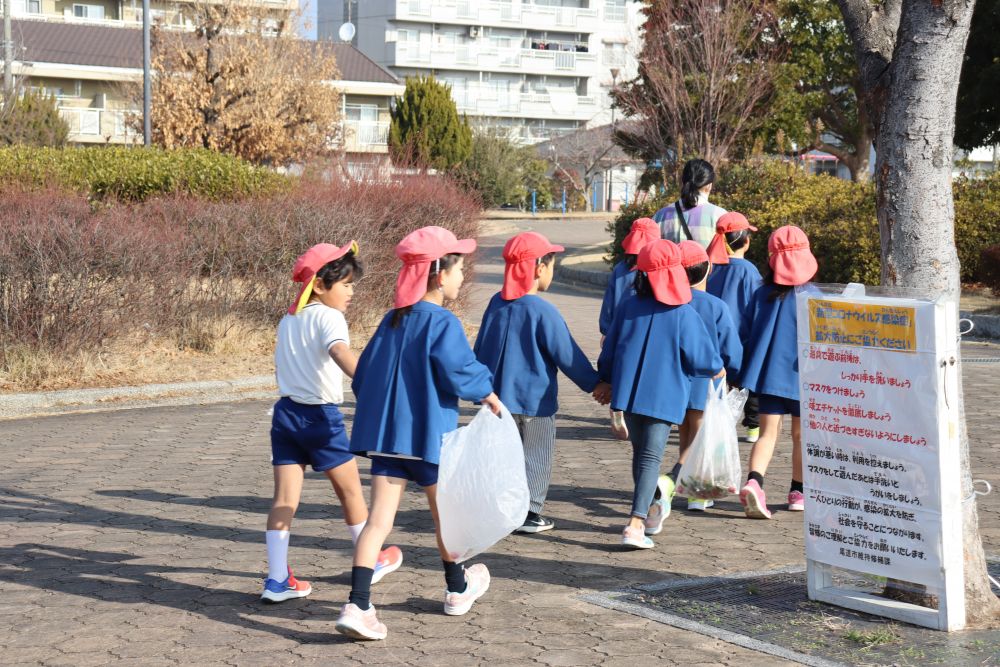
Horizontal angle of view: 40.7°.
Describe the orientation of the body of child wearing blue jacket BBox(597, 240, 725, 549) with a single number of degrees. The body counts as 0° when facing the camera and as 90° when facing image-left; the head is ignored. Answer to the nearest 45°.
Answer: approximately 180°

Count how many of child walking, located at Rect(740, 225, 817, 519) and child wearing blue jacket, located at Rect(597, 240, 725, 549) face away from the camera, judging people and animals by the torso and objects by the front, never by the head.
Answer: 2

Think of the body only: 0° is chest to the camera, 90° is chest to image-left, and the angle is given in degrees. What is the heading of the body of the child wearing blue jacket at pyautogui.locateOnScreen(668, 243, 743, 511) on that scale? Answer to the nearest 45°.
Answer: approximately 225°

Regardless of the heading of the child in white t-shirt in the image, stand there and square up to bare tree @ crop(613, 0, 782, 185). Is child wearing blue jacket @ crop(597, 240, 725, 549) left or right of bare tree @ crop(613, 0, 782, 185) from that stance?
right

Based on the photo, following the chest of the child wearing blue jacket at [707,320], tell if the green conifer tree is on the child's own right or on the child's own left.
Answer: on the child's own left

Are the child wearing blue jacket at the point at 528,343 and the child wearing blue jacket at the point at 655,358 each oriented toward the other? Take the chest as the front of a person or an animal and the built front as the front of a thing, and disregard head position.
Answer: no

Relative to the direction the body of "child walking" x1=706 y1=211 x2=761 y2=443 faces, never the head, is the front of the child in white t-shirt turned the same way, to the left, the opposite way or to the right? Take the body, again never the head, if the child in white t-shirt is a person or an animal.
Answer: the same way

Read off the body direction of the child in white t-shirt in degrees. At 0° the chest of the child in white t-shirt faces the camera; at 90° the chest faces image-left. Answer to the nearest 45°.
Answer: approximately 225°

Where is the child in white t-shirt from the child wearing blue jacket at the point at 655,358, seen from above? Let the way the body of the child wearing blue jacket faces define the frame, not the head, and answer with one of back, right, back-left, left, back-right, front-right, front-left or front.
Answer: back-left

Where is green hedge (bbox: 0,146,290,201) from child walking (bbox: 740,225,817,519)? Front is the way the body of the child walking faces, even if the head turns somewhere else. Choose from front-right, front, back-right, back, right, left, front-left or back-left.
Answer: front-left

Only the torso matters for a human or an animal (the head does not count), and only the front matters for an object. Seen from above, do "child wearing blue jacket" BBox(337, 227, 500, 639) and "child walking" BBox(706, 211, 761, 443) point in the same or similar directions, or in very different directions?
same or similar directions

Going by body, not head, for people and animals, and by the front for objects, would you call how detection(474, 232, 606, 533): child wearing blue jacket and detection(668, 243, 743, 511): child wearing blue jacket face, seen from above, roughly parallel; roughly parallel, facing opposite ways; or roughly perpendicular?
roughly parallel

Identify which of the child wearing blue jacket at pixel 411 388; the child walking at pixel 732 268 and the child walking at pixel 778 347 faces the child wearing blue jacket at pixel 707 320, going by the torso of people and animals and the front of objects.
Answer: the child wearing blue jacket at pixel 411 388

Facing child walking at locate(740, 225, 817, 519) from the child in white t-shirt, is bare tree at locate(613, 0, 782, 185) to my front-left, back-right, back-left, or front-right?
front-left

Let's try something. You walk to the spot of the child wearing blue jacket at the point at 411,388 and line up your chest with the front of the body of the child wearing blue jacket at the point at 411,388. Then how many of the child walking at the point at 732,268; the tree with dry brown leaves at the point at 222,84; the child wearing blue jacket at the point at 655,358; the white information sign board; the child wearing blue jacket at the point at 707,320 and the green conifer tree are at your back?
0

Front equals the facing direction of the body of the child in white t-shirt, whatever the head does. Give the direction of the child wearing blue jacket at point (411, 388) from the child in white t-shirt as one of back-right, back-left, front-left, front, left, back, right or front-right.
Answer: right

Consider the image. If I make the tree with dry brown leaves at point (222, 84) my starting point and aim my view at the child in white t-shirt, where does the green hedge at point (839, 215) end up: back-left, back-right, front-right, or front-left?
front-left

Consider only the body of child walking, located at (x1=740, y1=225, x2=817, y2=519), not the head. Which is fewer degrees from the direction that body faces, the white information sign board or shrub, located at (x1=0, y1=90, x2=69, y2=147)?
the shrub

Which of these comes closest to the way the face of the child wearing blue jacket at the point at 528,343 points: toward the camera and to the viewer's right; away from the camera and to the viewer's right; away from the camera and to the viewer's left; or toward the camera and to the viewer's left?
away from the camera and to the viewer's right

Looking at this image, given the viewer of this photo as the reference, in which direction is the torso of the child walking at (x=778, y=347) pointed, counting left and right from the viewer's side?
facing away from the viewer

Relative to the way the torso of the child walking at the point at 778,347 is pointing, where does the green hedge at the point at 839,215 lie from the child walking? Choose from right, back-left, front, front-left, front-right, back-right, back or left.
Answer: front
